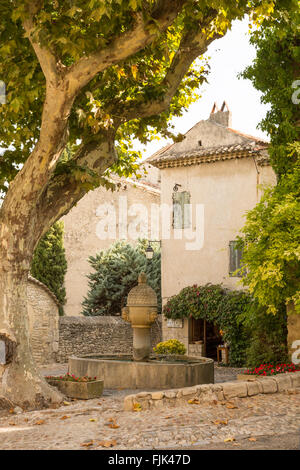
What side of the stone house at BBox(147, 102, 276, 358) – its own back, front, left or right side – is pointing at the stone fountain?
front

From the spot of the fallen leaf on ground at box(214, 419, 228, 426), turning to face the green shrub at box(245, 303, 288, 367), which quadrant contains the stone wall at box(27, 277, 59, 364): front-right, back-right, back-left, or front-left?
front-left

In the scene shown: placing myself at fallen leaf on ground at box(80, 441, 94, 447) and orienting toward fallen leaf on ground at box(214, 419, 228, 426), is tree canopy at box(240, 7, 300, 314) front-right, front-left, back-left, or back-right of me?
front-left

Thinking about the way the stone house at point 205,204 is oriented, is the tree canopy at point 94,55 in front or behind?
in front

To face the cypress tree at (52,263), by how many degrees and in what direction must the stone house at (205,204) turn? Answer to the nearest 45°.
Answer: approximately 135° to its right

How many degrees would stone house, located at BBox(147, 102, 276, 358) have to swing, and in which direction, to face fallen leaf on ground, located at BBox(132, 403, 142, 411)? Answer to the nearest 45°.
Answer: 0° — it already faces it

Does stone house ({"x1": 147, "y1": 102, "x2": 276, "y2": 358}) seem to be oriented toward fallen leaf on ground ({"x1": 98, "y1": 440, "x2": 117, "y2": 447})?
yes

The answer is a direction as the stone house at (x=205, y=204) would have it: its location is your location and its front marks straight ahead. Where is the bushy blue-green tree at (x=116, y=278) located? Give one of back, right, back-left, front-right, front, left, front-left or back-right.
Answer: back-right

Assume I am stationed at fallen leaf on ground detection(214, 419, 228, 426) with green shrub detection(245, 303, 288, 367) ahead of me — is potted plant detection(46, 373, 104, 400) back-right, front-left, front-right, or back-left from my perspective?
front-left

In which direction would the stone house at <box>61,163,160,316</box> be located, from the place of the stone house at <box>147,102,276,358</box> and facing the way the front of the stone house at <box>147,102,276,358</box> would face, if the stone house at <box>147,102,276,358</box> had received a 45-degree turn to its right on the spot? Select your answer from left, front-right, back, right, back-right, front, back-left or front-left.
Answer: right

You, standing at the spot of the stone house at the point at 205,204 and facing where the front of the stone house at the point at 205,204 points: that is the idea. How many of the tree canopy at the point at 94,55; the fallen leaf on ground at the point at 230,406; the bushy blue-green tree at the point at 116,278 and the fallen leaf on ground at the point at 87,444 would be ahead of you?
3

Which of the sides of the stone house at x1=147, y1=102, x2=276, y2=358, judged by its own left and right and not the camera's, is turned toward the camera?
front

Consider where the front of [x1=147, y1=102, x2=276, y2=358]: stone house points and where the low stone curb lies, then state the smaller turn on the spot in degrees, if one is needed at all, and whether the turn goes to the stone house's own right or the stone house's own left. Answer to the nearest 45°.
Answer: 0° — it already faces it

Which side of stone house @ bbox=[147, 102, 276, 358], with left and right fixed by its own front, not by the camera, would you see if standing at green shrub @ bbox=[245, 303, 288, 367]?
front
